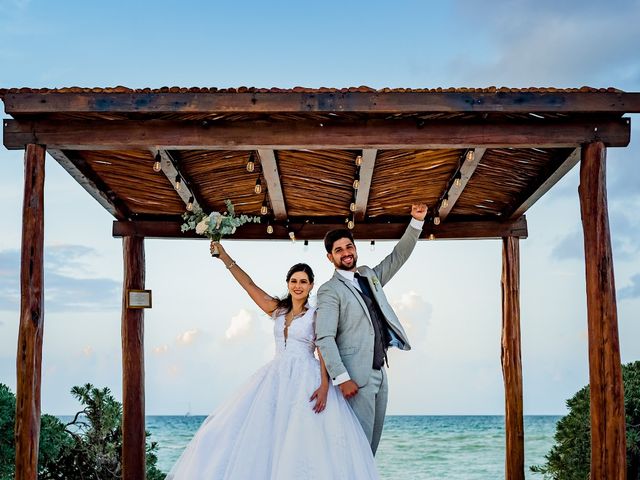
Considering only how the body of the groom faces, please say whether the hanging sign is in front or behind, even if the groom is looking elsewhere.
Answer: behind

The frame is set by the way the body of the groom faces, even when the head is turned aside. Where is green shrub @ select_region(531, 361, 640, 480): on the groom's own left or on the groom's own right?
on the groom's own left

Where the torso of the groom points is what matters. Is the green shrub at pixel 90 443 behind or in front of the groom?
behind

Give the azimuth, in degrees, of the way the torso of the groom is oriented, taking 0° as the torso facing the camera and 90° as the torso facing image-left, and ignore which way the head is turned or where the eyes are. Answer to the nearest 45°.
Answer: approximately 315°
